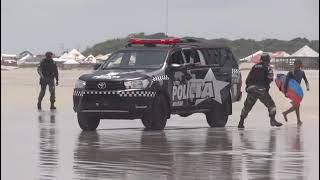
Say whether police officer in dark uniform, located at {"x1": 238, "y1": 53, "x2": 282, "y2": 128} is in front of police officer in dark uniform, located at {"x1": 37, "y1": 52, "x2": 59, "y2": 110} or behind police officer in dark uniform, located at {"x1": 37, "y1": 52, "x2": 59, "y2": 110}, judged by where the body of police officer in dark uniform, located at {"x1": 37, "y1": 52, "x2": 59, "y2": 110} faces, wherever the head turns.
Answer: in front

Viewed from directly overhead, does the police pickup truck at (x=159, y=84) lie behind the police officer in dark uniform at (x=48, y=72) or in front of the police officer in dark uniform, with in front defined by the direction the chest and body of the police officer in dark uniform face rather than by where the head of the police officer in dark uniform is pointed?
in front

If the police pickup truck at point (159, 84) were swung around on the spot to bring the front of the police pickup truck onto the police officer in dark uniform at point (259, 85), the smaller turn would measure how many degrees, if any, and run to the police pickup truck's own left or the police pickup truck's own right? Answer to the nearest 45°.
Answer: approximately 135° to the police pickup truck's own left

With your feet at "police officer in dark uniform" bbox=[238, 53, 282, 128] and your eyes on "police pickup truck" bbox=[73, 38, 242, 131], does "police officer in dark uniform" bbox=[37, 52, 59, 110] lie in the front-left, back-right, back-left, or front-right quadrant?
front-right

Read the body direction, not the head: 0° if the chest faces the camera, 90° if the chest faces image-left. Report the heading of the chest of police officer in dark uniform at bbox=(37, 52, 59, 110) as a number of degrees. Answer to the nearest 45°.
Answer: approximately 315°

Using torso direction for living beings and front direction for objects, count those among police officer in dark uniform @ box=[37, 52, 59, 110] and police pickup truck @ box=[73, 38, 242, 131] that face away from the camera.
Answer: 0

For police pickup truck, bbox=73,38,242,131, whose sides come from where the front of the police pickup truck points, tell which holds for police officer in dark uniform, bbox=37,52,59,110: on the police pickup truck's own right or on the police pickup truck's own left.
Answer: on the police pickup truck's own right

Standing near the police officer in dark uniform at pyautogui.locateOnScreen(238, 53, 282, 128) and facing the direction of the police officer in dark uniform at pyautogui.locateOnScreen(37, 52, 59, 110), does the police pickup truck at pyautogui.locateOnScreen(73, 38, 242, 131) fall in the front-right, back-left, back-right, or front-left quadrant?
front-left

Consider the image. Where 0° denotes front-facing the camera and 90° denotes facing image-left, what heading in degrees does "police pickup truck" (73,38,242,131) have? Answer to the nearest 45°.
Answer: approximately 45°
